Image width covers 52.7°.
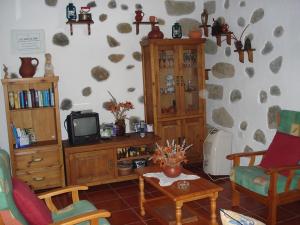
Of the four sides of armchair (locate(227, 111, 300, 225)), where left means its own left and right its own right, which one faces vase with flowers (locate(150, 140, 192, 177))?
front

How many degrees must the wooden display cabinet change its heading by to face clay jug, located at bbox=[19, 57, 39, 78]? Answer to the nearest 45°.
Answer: approximately 135° to its right

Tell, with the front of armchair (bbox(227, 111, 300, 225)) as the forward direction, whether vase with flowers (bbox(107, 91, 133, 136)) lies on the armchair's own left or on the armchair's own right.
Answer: on the armchair's own right

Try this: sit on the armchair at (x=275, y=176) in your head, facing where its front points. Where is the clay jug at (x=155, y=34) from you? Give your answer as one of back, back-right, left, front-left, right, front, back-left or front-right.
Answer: right

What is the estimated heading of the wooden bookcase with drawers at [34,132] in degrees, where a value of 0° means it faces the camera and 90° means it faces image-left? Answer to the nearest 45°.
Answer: approximately 0°

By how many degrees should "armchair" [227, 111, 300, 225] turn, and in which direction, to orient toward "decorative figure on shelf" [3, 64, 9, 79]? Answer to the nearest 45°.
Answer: approximately 45° to its right

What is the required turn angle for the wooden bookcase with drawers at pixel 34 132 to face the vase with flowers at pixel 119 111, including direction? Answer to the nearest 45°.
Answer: approximately 90° to its left

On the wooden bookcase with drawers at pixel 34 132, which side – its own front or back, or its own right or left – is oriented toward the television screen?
left

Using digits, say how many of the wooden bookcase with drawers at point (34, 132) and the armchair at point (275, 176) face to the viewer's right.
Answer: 0

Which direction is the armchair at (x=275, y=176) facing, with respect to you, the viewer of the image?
facing the viewer and to the left of the viewer

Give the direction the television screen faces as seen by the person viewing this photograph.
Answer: facing the viewer and to the right of the viewer

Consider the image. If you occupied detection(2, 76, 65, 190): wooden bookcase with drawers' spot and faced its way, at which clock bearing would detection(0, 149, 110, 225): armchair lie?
The armchair is roughly at 12 o'clock from the wooden bookcase with drawers.
